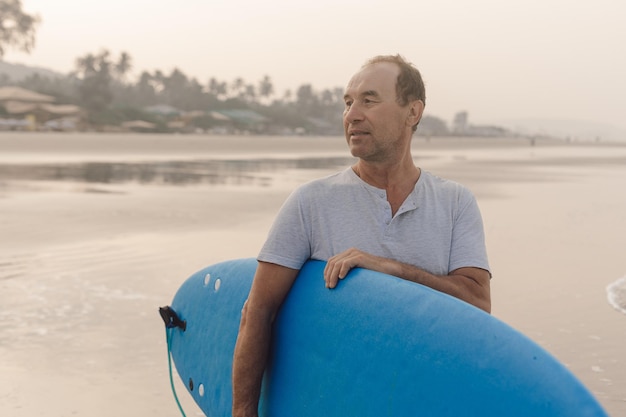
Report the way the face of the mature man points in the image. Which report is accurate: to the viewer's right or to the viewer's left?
to the viewer's left

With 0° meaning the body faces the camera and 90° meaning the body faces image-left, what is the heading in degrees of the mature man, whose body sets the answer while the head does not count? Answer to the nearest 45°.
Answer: approximately 0°
